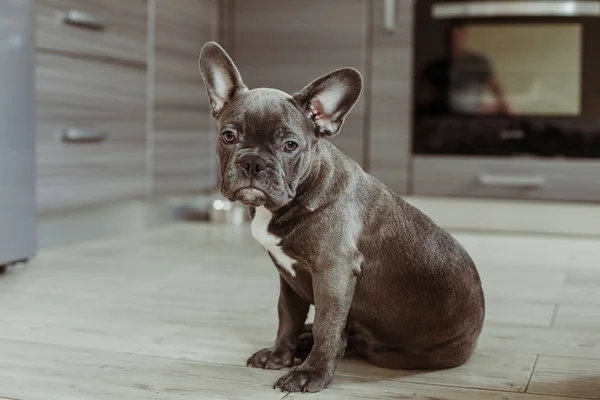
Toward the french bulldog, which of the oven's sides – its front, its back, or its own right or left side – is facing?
front

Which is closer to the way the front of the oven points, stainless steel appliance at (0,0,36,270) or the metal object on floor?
the stainless steel appliance

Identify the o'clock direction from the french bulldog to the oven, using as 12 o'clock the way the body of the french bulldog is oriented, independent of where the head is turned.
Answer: The oven is roughly at 5 o'clock from the french bulldog.

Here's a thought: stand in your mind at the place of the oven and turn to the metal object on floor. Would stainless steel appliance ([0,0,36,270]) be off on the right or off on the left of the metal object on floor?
left

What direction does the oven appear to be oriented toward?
toward the camera

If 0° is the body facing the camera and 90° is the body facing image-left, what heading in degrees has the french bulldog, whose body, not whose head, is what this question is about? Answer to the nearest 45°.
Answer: approximately 45°

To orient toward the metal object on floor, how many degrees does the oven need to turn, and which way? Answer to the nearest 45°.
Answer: approximately 90° to its right

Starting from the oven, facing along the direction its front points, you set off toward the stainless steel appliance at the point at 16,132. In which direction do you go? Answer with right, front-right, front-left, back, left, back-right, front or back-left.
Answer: front-right

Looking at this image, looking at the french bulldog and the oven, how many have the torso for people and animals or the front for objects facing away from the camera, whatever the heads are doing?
0

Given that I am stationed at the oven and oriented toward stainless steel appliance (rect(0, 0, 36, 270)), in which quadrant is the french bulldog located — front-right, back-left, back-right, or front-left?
front-left

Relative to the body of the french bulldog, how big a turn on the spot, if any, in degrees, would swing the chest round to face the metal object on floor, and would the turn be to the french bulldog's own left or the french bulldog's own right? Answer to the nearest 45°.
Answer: approximately 135° to the french bulldog's own right
